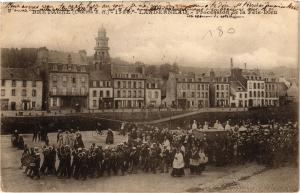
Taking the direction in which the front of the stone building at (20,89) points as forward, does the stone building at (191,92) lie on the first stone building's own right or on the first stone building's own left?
on the first stone building's own left

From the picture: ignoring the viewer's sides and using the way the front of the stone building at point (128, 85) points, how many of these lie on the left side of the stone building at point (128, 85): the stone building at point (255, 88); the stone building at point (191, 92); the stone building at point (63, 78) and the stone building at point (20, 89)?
2

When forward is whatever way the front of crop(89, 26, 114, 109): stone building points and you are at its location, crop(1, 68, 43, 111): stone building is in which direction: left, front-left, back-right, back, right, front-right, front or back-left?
right

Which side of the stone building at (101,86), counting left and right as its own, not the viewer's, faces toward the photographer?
front

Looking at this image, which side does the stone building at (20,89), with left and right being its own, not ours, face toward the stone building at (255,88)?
left

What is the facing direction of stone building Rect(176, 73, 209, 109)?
toward the camera

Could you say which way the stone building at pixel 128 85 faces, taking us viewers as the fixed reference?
facing the viewer

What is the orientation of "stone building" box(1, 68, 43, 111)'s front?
toward the camera

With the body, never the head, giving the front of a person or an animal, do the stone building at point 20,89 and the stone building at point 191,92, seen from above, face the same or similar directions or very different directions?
same or similar directions

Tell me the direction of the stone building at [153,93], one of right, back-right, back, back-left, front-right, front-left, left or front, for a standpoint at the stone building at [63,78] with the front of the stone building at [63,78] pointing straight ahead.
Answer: left

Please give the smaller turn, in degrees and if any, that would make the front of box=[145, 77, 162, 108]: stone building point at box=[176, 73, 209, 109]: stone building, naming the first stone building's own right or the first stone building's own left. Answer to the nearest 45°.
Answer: approximately 90° to the first stone building's own left
